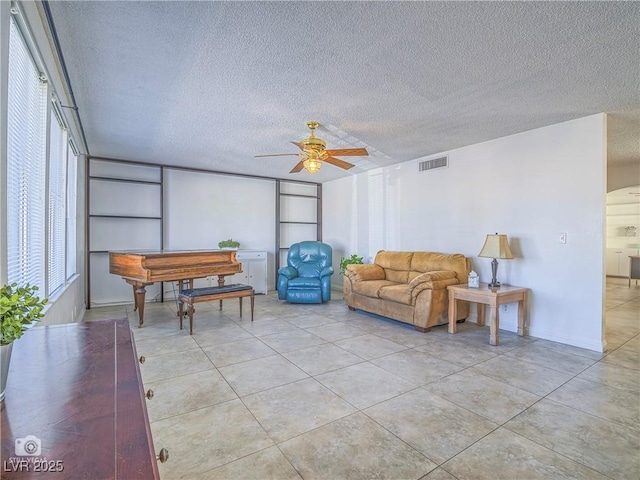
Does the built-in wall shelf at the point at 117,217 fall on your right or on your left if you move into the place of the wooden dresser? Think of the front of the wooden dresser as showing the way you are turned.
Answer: on your left

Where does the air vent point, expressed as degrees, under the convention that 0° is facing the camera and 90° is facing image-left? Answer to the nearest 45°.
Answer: approximately 45°

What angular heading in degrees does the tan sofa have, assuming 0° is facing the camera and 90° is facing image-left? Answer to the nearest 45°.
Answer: approximately 45°

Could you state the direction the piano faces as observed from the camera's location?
facing the viewer and to the right of the viewer

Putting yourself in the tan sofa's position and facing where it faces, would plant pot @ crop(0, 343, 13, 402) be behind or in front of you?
in front

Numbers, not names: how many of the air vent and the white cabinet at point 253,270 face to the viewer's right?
0

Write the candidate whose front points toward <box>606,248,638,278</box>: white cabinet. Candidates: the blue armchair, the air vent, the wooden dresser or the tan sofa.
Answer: the wooden dresser

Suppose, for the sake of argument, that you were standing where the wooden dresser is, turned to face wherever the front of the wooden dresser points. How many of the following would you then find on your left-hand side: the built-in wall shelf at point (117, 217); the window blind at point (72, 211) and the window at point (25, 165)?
3

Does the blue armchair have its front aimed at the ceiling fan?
yes

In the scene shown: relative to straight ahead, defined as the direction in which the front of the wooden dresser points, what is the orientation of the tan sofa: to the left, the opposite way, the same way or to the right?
the opposite way

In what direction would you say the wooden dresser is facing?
to the viewer's right

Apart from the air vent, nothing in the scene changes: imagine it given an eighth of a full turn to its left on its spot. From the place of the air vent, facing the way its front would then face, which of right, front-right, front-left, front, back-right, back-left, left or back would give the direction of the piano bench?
front-right

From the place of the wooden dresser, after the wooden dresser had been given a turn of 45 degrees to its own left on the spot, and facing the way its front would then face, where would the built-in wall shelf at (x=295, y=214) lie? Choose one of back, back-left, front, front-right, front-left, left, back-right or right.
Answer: front
